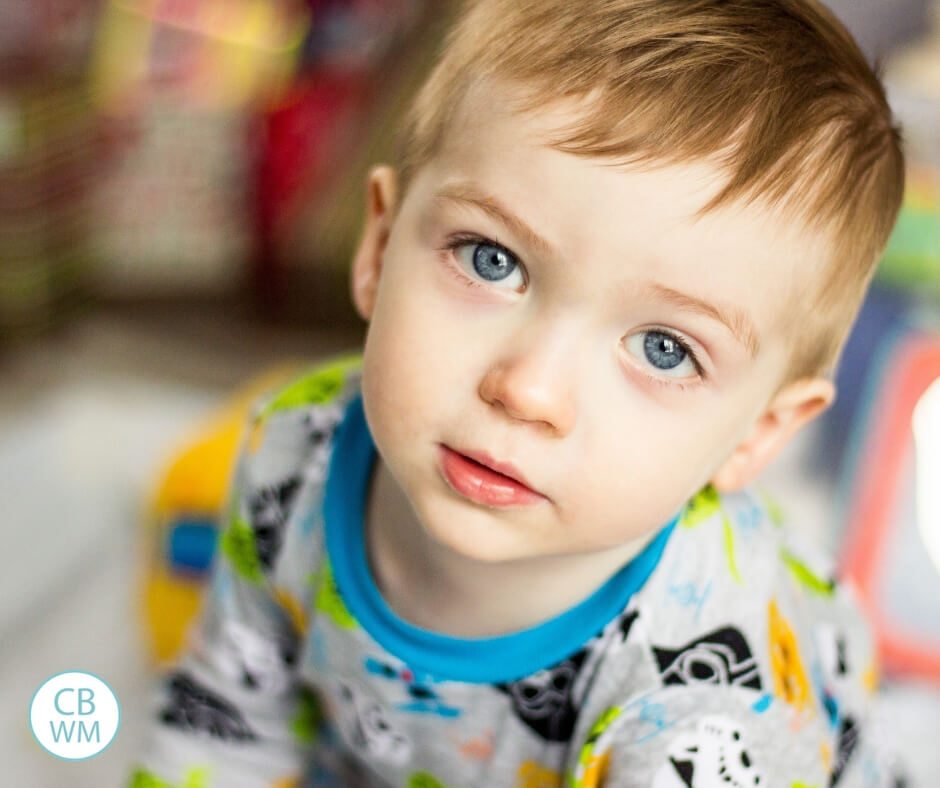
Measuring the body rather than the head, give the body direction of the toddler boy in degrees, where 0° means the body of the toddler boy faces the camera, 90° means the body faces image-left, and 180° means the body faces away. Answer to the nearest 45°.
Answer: approximately 0°

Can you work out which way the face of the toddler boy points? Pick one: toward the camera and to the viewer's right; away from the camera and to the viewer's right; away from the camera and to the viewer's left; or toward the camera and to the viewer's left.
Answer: toward the camera and to the viewer's left

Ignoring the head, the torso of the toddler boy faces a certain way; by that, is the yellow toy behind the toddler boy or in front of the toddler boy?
behind

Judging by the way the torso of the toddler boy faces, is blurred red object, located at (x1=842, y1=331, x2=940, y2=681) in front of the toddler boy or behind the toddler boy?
behind
